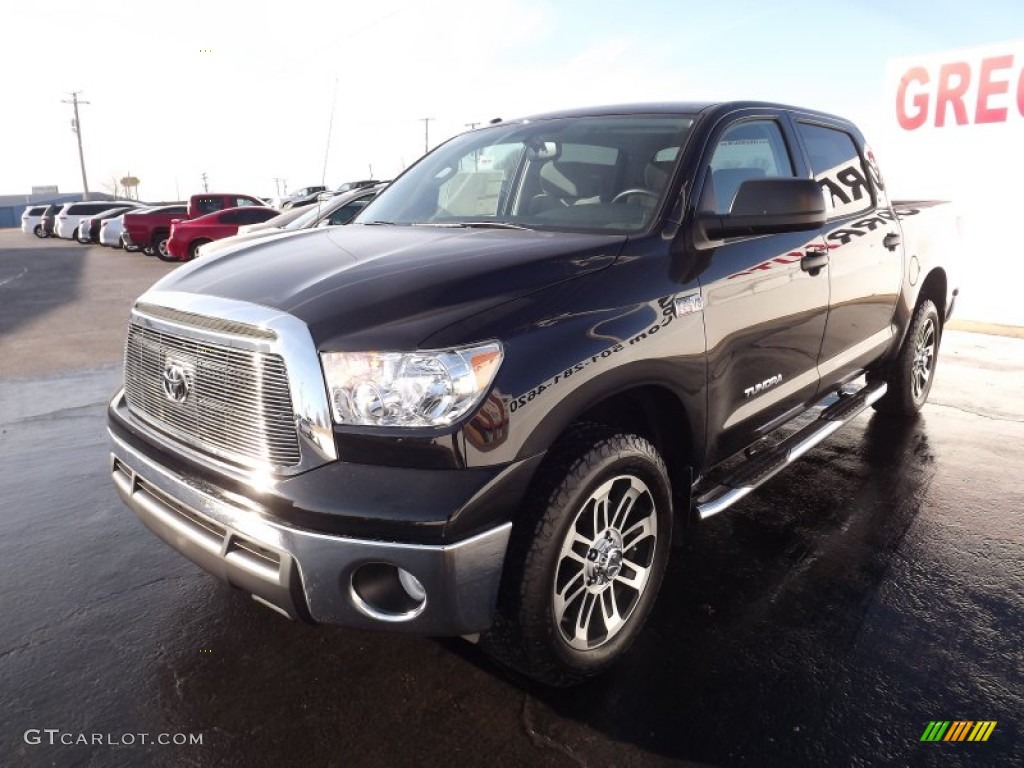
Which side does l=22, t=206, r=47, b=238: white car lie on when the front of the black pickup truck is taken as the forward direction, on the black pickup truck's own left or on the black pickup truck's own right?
on the black pickup truck's own right

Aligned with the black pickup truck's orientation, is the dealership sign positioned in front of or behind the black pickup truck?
behind

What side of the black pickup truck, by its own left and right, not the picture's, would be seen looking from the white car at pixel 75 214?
right

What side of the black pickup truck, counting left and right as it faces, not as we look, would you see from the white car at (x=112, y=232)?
right

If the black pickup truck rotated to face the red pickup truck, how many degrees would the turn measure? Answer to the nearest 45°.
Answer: approximately 90° to its right

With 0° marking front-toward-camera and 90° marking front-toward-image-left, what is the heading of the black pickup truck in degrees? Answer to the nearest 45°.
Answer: approximately 45°
